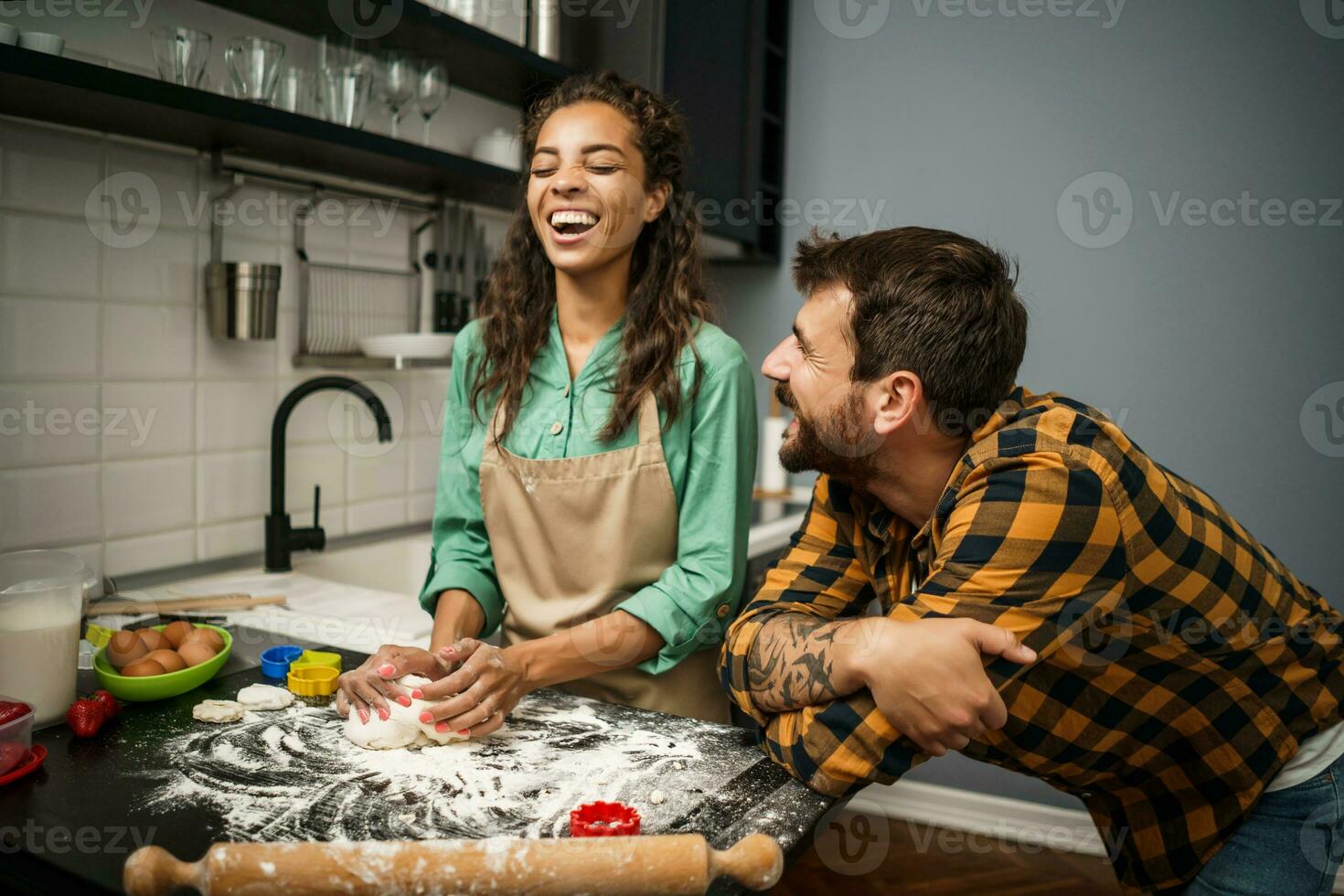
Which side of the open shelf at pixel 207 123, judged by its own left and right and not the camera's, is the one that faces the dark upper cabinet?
left

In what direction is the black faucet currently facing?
to the viewer's right

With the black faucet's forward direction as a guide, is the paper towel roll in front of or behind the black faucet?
in front

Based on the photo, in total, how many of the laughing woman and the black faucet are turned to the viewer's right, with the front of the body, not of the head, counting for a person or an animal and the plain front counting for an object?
1

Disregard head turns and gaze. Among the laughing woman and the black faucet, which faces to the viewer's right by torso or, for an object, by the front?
the black faucet

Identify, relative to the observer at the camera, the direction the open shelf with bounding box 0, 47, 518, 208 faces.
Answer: facing the viewer and to the right of the viewer

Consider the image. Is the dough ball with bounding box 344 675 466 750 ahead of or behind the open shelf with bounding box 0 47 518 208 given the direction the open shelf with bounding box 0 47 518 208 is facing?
ahead

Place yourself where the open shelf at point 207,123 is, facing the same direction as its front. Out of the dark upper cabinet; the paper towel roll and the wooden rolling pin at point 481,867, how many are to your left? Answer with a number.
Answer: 2

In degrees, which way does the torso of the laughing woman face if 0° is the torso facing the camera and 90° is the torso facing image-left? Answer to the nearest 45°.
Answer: approximately 45°

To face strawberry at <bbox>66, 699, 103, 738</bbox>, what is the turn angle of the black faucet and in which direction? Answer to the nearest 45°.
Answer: approximately 90° to its right
